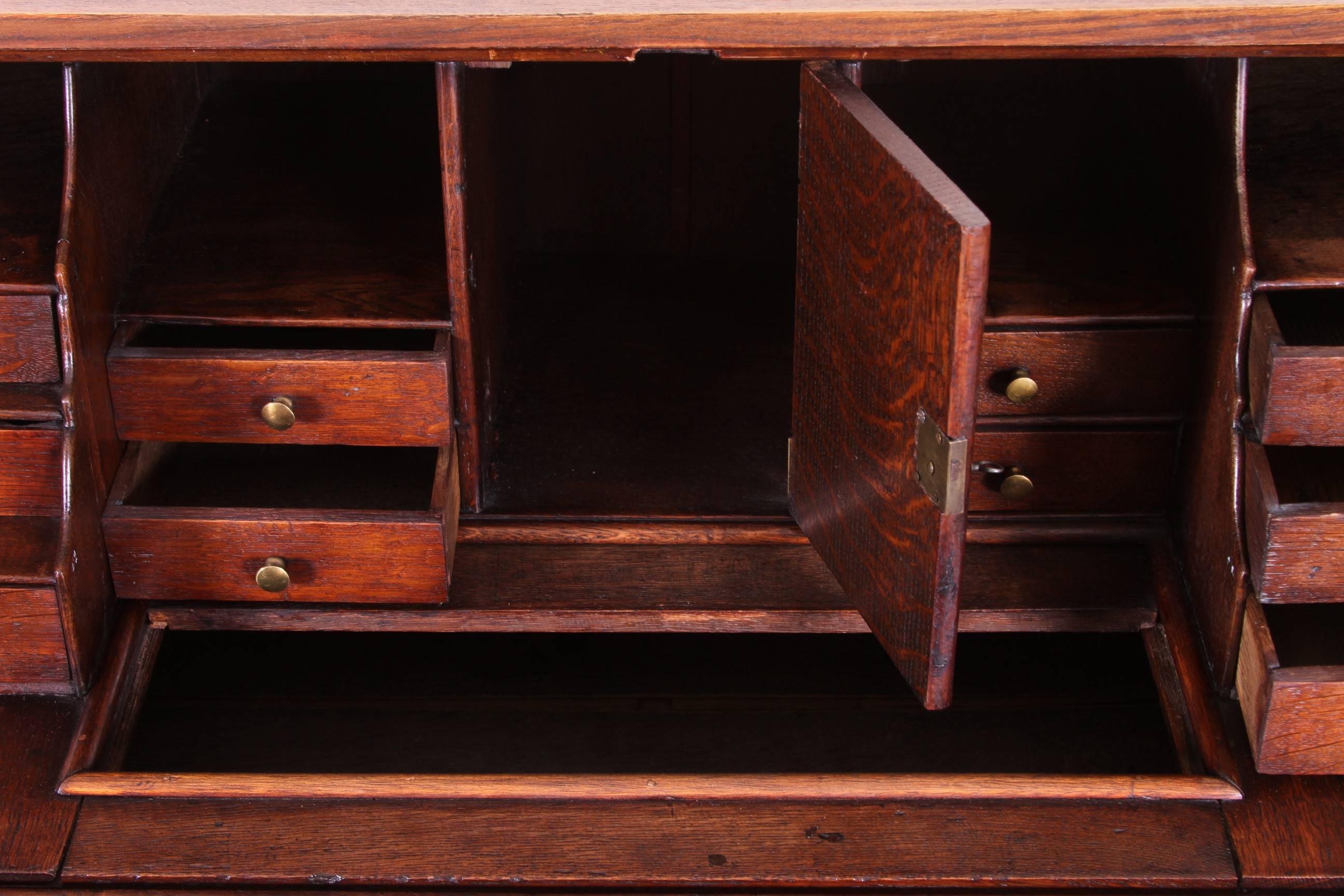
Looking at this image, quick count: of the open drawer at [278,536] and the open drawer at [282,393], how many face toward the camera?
2

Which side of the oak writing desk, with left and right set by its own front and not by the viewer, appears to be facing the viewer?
front

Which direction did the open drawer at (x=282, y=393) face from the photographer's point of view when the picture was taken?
facing the viewer

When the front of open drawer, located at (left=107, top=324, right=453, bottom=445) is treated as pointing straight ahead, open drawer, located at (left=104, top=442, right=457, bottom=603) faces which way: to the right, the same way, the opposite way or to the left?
the same way
